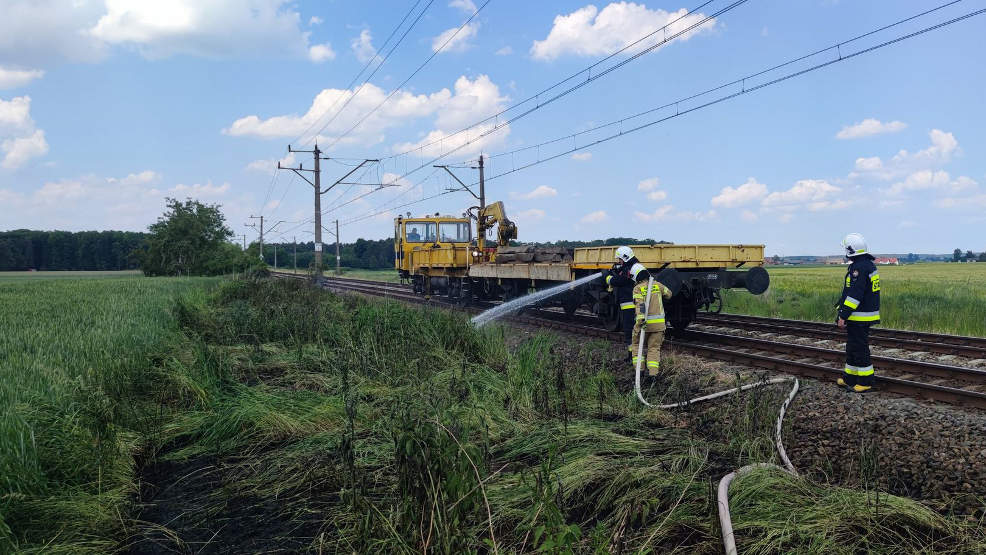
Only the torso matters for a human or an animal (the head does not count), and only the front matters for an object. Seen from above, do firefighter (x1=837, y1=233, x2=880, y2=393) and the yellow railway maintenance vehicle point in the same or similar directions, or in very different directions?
same or similar directions

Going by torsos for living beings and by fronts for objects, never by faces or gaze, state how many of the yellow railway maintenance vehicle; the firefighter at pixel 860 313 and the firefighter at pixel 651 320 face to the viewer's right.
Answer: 0

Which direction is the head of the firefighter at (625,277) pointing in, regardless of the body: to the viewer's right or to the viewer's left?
to the viewer's left

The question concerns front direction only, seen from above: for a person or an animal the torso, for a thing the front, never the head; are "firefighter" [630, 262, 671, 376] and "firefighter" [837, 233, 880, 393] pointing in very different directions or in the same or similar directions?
same or similar directions

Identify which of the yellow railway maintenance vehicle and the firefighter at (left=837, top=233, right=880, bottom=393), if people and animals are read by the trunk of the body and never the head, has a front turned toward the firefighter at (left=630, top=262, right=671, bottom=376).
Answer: the firefighter at (left=837, top=233, right=880, bottom=393)

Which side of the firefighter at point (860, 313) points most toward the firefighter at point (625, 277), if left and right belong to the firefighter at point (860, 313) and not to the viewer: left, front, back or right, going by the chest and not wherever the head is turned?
front

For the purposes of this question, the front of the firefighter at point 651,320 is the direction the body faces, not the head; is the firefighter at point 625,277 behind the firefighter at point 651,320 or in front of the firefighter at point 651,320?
in front

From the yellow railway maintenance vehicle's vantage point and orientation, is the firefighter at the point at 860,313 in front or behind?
behind

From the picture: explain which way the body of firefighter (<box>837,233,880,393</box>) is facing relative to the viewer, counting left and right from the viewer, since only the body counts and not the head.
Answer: facing to the left of the viewer

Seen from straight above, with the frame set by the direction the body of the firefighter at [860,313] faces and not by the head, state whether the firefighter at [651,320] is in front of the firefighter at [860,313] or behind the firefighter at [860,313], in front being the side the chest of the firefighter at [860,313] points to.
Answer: in front

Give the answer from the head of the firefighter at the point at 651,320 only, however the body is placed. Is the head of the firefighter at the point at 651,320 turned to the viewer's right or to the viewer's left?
to the viewer's left

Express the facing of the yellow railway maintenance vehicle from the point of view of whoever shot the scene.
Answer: facing away from the viewer and to the left of the viewer

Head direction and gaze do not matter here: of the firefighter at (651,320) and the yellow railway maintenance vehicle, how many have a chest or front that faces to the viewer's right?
0

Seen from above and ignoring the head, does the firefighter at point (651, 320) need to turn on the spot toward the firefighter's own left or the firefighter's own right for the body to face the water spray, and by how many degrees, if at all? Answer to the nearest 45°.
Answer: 0° — they already face it

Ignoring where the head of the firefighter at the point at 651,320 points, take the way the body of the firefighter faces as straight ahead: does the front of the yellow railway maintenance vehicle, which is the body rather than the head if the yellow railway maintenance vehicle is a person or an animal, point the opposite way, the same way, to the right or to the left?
the same way
